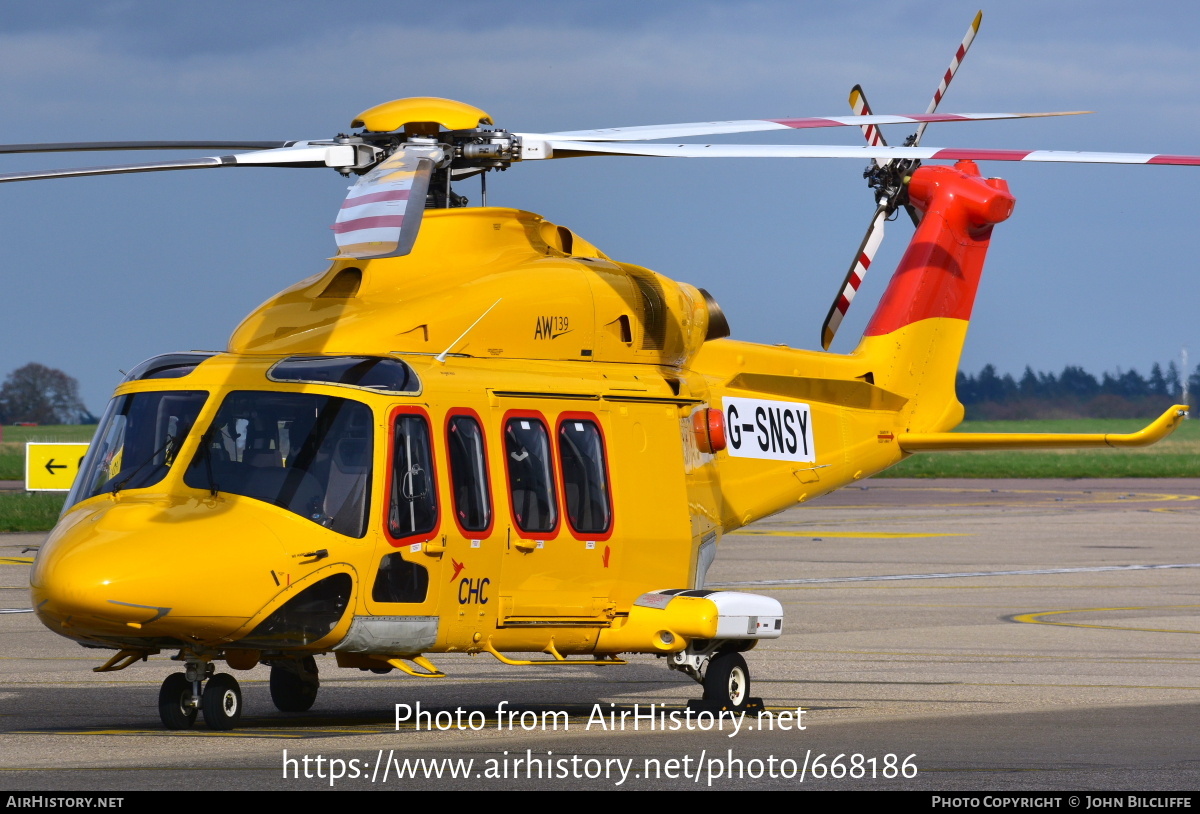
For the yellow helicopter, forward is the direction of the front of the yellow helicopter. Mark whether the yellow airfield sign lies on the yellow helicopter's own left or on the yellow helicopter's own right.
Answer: on the yellow helicopter's own right

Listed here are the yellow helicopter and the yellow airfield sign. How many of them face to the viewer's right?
0

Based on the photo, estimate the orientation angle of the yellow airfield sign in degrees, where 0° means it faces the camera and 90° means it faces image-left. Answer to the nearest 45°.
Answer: approximately 0°

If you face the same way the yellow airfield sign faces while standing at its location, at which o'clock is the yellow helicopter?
The yellow helicopter is roughly at 12 o'clock from the yellow airfield sign.

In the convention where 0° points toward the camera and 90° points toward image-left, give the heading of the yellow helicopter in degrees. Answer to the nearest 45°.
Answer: approximately 45°
